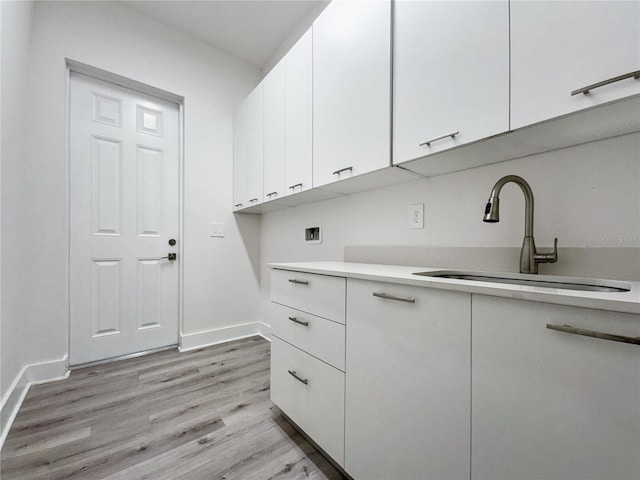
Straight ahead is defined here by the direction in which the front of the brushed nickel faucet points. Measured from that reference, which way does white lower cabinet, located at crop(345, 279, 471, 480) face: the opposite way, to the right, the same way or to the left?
the same way

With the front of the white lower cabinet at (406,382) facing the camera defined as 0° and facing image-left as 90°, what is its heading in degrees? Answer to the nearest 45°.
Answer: approximately 45°

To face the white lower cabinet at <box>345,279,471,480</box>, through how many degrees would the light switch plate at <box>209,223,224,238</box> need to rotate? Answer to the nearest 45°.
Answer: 0° — it already faces it

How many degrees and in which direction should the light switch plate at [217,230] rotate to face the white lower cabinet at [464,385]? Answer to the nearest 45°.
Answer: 0° — it already faces it

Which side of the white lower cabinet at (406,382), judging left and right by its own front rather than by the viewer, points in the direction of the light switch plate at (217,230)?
right

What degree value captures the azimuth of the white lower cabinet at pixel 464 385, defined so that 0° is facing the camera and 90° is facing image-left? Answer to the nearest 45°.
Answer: approximately 45°

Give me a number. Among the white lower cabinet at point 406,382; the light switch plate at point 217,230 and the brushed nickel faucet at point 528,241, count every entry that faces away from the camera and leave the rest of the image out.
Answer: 0

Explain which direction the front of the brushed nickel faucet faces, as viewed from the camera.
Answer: facing the viewer and to the left of the viewer

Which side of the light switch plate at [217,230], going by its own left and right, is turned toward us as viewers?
front

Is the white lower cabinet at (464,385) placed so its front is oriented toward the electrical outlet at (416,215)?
no
